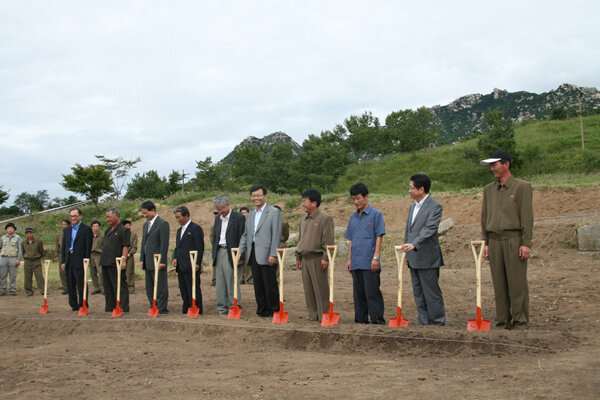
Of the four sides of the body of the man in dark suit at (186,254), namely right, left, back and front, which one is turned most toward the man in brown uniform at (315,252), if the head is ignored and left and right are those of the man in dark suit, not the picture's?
left

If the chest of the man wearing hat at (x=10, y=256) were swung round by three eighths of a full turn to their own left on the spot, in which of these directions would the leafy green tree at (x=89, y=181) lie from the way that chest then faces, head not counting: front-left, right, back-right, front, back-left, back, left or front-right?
front-left

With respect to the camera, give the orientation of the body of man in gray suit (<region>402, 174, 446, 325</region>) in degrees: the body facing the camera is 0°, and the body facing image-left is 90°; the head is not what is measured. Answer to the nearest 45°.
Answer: approximately 45°

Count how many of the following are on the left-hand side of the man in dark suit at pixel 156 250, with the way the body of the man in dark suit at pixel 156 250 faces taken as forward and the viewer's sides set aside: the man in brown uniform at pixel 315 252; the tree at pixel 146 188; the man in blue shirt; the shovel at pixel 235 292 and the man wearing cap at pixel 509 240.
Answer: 4

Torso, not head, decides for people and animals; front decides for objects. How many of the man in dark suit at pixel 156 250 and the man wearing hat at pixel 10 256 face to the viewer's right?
0

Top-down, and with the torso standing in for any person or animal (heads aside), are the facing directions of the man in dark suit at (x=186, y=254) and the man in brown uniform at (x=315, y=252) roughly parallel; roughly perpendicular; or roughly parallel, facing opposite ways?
roughly parallel

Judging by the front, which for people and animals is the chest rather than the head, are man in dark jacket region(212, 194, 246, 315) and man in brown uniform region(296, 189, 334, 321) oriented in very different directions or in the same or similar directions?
same or similar directions

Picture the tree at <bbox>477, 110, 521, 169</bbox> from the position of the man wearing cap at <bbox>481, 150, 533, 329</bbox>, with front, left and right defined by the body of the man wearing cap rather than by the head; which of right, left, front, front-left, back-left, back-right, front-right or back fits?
back-right

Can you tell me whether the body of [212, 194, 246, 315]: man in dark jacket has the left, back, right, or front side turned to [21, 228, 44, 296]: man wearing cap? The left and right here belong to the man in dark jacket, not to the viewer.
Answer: right

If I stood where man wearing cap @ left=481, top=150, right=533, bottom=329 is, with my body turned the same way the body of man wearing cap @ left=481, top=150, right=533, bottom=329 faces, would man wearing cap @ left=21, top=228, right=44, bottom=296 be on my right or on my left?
on my right

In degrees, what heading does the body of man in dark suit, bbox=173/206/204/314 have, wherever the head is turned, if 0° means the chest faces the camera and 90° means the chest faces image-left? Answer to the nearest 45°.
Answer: approximately 45°

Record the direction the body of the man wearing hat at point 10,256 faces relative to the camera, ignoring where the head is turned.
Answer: toward the camera

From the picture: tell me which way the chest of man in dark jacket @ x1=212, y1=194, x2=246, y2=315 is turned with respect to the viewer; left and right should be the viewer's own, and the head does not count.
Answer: facing the viewer and to the left of the viewer

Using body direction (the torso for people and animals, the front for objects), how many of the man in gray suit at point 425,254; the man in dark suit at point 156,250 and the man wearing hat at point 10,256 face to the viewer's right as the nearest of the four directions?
0

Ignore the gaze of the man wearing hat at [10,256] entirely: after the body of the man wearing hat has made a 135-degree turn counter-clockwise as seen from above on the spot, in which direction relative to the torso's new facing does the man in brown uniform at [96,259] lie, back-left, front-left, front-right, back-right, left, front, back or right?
right
